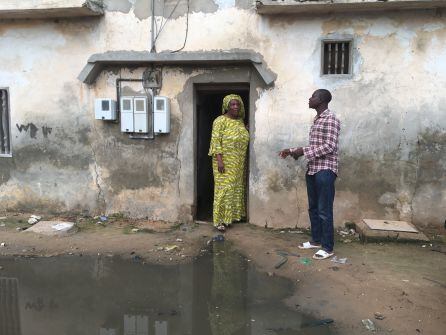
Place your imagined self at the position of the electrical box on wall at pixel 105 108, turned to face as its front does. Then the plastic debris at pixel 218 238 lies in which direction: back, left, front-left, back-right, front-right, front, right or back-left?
front-left

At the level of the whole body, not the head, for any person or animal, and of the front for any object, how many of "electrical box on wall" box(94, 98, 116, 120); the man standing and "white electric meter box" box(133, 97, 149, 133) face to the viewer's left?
1

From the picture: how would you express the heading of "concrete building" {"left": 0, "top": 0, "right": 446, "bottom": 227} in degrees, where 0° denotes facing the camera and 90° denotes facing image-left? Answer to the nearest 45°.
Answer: approximately 0°

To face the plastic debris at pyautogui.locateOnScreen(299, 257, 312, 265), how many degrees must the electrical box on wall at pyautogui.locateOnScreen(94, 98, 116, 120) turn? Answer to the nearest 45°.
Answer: approximately 45° to its left

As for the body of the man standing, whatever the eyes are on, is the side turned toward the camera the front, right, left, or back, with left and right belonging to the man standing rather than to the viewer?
left

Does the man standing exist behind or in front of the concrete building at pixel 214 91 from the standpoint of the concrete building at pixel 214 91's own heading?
in front

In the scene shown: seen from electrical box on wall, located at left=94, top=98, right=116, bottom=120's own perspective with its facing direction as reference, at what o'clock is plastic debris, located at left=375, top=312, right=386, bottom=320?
The plastic debris is roughly at 11 o'clock from the electrical box on wall.
